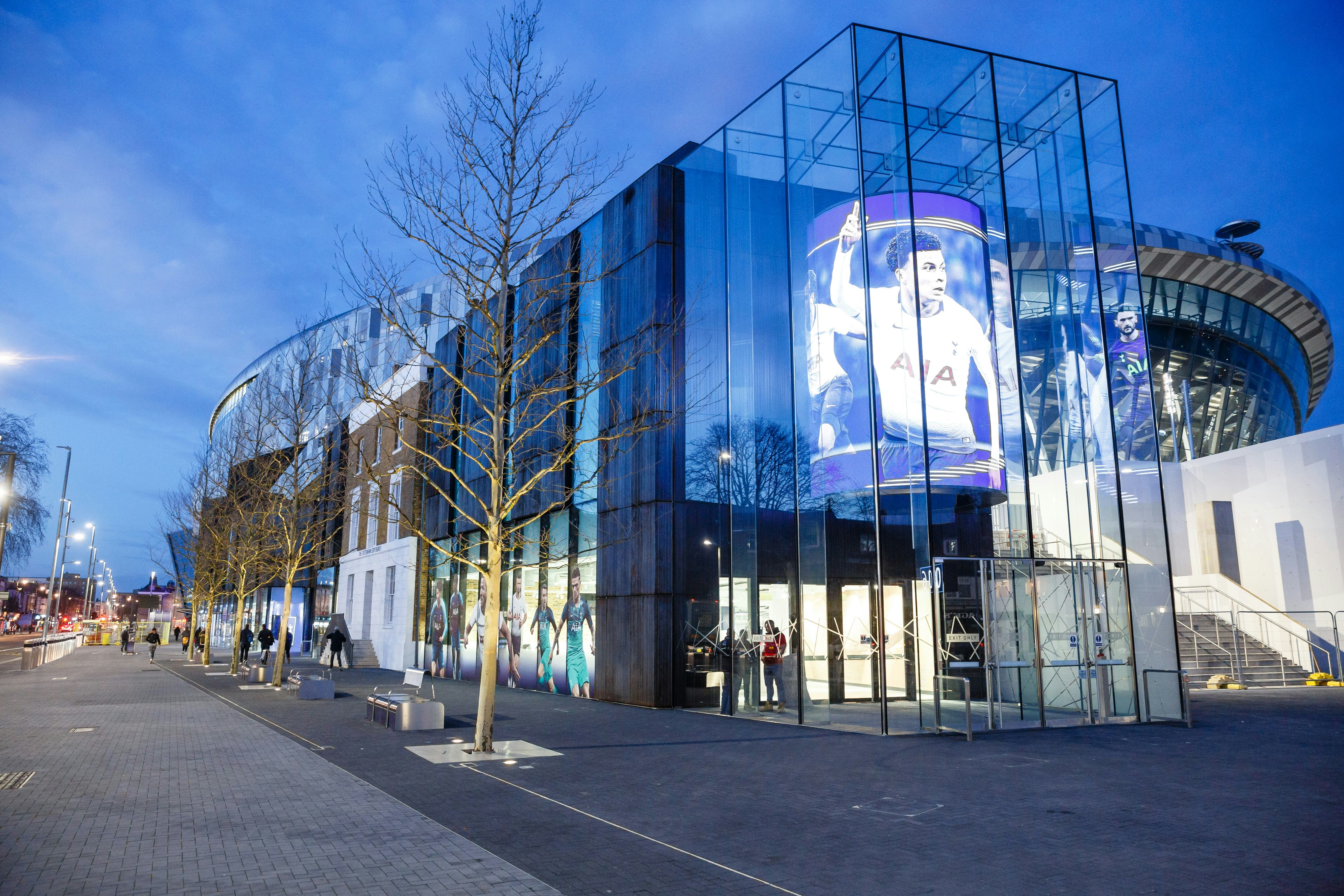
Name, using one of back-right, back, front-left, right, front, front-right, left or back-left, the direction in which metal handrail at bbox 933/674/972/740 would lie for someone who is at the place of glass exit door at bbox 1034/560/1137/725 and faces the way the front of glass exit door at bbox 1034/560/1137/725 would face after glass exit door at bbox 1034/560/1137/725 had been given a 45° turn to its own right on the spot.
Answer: front

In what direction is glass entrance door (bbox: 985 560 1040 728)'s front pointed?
toward the camera

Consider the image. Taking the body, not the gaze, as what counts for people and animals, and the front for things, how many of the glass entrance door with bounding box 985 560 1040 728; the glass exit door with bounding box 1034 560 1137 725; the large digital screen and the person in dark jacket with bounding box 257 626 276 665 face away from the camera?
1

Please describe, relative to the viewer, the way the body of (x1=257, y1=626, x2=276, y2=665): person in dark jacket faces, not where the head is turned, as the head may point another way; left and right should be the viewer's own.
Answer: facing away from the viewer

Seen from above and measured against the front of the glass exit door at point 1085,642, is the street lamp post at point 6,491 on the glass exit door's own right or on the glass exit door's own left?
on the glass exit door's own right

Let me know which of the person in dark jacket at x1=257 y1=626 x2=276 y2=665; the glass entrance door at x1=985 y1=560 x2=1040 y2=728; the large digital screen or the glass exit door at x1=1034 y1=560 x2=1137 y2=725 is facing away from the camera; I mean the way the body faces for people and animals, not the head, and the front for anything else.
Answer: the person in dark jacket

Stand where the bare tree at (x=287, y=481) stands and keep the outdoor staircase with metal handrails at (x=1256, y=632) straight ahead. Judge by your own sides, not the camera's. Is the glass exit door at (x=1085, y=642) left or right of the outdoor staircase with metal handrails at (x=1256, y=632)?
right

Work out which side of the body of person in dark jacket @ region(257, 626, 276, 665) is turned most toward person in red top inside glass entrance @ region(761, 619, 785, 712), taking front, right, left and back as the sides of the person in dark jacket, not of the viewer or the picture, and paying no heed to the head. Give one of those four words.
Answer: back

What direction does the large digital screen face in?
toward the camera

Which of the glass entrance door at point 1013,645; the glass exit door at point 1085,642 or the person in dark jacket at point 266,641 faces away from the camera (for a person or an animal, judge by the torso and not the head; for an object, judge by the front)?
the person in dark jacket
